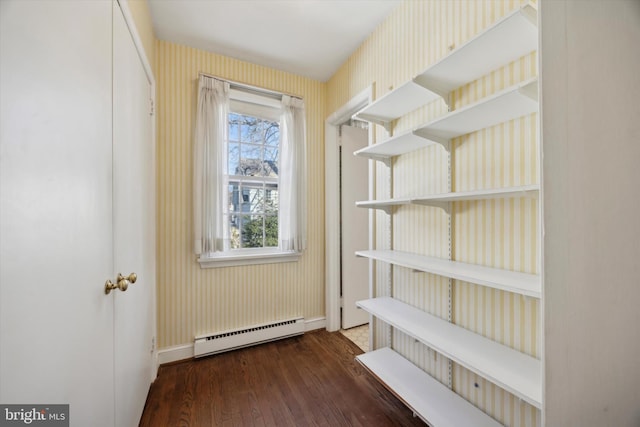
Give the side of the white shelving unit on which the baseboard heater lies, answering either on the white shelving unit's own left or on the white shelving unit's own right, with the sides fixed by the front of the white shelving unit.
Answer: on the white shelving unit's own right

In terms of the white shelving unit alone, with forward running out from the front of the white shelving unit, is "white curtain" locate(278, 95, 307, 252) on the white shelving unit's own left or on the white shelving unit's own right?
on the white shelving unit's own right

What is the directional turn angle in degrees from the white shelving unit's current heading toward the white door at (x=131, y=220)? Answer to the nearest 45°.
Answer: approximately 45° to its right

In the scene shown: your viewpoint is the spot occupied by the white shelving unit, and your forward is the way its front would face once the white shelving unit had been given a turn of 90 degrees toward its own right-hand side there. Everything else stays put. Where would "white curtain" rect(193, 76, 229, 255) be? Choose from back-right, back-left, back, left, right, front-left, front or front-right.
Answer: front-left

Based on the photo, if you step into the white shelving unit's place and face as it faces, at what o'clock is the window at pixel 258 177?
The window is roughly at 2 o'clock from the white shelving unit.

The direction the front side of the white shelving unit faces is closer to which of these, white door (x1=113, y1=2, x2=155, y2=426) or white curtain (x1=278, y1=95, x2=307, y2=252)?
the white door

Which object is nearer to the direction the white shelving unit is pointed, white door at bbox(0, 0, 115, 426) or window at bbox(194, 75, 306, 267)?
the white door

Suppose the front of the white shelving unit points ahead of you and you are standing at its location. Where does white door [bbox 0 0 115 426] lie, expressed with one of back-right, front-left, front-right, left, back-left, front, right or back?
front

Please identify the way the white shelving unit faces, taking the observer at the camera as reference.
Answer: facing the viewer and to the left of the viewer
